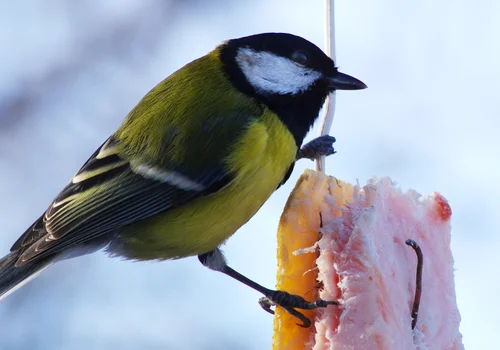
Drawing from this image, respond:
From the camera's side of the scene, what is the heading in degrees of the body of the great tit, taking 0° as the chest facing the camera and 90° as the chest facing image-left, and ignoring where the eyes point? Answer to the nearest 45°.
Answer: approximately 270°

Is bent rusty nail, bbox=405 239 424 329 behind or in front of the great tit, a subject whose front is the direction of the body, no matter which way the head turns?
in front
